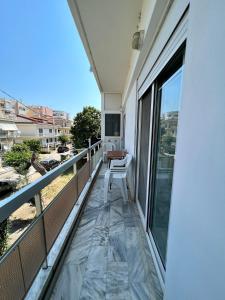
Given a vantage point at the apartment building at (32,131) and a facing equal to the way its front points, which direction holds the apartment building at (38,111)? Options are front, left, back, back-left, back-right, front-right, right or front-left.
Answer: back-left

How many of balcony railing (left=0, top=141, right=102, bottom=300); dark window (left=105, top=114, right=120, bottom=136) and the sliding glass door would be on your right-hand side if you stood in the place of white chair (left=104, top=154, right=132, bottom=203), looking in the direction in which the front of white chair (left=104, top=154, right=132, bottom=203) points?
1

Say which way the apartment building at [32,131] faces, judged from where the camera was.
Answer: facing the viewer and to the right of the viewer

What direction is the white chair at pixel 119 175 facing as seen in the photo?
to the viewer's left

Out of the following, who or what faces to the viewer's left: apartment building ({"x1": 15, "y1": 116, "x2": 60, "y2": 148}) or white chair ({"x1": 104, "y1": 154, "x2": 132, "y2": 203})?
the white chair

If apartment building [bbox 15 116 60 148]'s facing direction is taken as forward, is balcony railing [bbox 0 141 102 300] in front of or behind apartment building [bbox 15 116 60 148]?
in front

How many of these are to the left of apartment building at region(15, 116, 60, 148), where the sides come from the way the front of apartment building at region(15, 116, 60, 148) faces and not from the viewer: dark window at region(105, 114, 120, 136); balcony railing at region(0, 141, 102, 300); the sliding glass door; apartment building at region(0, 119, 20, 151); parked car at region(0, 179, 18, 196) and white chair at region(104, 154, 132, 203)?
0

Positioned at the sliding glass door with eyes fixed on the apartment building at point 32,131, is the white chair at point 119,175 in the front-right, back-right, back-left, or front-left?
front-right

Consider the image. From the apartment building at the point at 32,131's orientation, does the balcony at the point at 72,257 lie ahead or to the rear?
ahead

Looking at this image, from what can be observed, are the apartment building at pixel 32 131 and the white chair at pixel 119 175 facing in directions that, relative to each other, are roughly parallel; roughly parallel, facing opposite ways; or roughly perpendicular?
roughly parallel, facing opposite ways

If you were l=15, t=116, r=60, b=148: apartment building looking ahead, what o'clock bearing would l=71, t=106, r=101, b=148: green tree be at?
The green tree is roughly at 1 o'clock from the apartment building.

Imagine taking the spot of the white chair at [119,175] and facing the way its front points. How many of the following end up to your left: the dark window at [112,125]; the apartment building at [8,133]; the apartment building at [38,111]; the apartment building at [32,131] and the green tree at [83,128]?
0

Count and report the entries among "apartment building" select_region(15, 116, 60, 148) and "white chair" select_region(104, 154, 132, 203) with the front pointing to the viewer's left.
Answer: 1

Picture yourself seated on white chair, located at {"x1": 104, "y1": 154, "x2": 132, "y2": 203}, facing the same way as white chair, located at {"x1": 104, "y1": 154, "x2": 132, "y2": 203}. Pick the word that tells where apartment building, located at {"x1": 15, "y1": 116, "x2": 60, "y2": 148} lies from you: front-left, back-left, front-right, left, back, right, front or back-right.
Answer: front-right

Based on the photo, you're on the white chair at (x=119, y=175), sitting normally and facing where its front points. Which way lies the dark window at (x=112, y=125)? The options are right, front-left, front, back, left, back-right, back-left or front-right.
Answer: right

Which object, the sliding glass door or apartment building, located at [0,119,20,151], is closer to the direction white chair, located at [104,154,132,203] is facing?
the apartment building

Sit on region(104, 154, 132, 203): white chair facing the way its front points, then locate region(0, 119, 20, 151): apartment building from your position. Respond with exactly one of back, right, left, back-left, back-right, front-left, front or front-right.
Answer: front-right

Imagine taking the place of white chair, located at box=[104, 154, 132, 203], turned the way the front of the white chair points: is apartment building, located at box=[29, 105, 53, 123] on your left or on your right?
on your right

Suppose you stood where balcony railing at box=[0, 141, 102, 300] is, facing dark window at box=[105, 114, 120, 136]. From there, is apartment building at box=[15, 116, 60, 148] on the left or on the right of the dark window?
left
